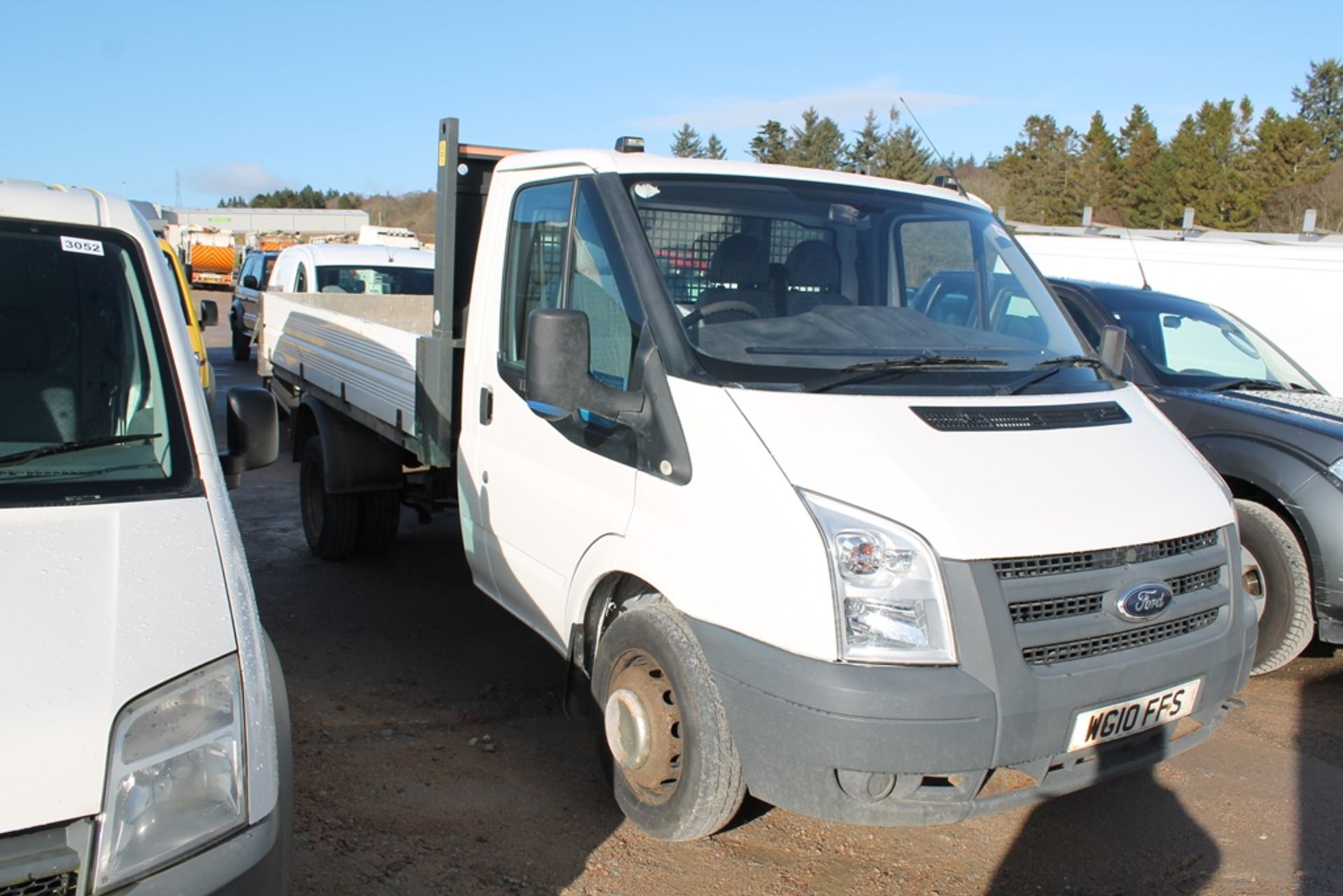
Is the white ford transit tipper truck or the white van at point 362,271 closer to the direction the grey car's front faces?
the white ford transit tipper truck

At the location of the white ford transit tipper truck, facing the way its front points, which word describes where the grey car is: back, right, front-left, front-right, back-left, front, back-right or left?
left

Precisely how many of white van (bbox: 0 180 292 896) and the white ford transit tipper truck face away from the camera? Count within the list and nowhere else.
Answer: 0

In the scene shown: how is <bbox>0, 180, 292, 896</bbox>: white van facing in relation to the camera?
toward the camera

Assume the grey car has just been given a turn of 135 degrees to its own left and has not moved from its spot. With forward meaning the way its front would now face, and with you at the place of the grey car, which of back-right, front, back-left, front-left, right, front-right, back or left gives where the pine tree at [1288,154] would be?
front

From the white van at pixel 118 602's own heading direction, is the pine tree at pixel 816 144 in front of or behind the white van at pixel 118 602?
behind

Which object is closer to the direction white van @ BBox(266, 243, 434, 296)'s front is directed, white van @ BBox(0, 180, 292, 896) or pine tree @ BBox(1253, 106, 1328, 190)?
the white van

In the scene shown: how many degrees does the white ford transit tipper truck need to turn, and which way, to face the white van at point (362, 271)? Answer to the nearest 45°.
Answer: approximately 180°

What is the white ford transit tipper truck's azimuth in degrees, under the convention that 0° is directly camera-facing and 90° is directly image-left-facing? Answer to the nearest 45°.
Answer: approximately 315°

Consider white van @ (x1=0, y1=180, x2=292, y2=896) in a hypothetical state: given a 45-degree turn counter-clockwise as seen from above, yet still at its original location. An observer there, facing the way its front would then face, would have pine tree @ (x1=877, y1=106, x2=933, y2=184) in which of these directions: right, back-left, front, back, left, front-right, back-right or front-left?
left

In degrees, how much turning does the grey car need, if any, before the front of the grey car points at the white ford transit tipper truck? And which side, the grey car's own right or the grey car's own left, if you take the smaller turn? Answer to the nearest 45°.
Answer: approximately 90° to the grey car's own right

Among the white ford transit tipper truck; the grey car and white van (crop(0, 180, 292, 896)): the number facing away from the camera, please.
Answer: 0

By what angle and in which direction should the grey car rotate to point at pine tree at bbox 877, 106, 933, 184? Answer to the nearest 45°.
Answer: approximately 135° to its left

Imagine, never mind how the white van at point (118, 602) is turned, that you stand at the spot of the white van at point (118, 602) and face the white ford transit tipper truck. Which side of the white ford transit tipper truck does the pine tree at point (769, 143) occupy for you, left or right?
left

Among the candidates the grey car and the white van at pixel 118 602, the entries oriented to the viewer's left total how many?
0

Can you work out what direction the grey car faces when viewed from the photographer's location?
facing the viewer and to the right of the viewer
